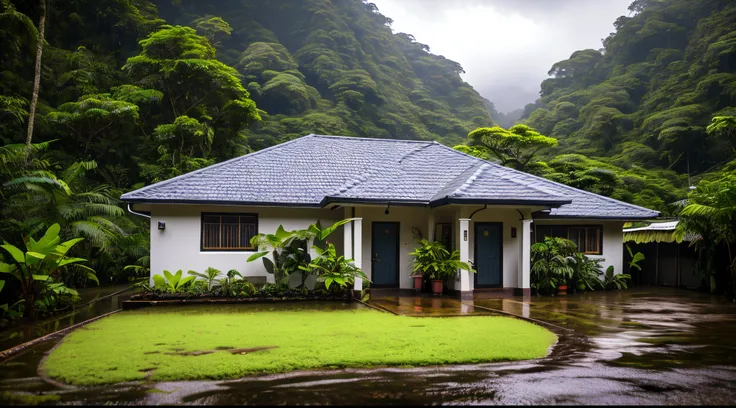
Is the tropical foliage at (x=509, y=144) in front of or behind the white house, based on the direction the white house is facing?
behind

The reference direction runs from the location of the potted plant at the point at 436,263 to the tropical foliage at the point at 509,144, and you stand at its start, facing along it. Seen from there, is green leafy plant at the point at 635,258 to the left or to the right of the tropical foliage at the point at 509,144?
right

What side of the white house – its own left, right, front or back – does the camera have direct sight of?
front

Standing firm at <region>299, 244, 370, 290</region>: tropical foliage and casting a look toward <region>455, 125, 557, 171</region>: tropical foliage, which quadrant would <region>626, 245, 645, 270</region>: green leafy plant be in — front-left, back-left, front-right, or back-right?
front-right

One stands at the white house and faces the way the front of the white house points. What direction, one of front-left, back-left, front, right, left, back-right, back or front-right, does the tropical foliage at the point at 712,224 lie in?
left

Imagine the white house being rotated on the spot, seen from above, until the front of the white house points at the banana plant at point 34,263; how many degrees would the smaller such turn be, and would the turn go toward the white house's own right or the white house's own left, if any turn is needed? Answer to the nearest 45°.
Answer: approximately 45° to the white house's own right

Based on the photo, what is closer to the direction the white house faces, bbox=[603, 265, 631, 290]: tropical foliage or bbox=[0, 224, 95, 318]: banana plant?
the banana plant

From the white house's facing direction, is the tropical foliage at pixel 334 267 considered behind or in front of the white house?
in front
